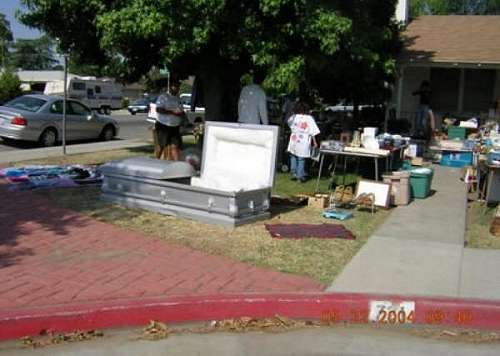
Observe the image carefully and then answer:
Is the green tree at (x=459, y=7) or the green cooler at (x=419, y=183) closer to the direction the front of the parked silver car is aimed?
the green tree

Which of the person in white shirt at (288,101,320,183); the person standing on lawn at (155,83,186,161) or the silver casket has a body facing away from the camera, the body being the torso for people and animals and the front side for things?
the person in white shirt

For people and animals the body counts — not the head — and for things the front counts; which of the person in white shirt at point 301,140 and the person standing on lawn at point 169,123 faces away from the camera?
the person in white shirt

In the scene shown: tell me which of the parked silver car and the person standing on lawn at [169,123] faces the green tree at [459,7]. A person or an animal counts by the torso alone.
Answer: the parked silver car

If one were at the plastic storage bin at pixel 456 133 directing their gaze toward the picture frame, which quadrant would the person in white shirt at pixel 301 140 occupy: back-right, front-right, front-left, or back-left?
front-right

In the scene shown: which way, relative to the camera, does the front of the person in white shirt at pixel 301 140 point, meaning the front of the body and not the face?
away from the camera

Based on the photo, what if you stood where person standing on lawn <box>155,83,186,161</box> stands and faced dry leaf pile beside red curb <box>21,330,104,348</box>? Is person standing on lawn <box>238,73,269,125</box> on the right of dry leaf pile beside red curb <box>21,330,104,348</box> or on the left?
left

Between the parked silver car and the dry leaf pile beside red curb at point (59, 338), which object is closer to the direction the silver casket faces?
the dry leaf pile beside red curb

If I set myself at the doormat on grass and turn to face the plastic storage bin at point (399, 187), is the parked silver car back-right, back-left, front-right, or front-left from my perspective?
front-left

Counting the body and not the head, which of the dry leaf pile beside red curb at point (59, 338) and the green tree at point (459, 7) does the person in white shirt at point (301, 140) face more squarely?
the green tree

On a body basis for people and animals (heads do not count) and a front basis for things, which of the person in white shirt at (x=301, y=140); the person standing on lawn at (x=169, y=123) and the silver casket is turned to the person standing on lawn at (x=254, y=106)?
the person standing on lawn at (x=169, y=123)

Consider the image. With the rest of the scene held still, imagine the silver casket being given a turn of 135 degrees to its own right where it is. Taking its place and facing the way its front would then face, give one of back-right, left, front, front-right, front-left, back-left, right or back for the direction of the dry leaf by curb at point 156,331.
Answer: back

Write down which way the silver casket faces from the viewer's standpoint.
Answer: facing the viewer and to the left of the viewer

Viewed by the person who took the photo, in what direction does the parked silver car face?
facing away from the viewer and to the right of the viewer

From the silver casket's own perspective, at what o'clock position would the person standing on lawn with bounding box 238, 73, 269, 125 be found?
The person standing on lawn is roughly at 5 o'clock from the silver casket.
